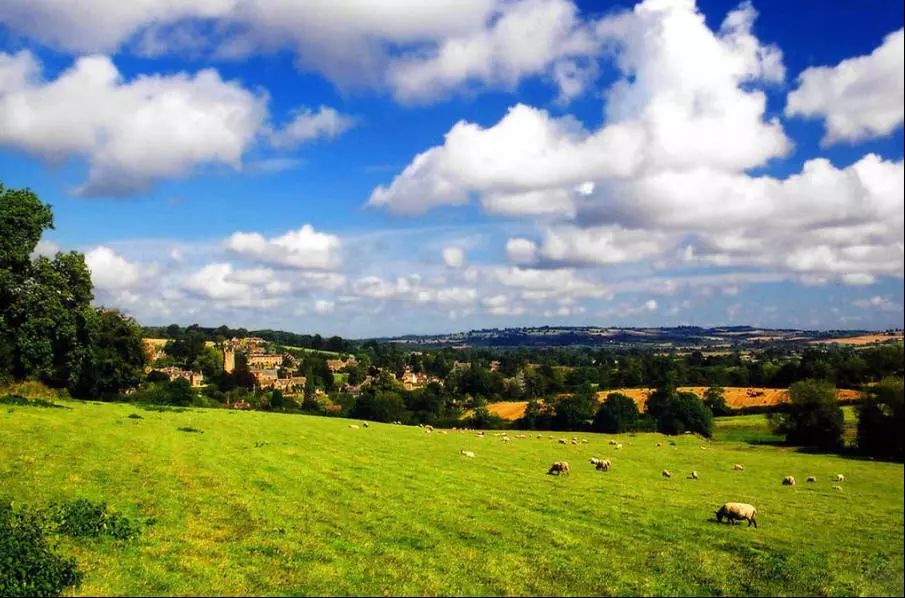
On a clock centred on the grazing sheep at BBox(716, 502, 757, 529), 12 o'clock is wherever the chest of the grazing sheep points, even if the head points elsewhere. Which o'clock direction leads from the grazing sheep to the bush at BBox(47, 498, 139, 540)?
The bush is roughly at 11 o'clock from the grazing sheep.

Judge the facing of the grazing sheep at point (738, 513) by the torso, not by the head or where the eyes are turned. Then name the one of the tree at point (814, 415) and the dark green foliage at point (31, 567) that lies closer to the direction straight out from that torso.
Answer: the dark green foliage

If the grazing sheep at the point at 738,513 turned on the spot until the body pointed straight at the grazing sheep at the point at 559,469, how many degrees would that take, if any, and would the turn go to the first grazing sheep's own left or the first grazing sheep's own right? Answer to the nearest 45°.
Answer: approximately 45° to the first grazing sheep's own right

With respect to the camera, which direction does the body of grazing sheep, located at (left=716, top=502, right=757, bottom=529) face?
to the viewer's left
